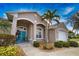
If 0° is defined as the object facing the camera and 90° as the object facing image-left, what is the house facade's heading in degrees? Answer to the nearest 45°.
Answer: approximately 315°

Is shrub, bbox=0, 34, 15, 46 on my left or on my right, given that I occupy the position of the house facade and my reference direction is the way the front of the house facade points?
on my right

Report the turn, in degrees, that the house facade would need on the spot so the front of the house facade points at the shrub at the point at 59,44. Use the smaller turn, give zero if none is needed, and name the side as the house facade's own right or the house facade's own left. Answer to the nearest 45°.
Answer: approximately 45° to the house facade's own left

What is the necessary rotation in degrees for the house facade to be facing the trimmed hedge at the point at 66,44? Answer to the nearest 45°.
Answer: approximately 45° to its left

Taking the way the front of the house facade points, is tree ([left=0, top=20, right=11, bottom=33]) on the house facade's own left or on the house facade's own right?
on the house facade's own right

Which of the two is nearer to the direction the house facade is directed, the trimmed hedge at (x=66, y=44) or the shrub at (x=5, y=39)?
the trimmed hedge
